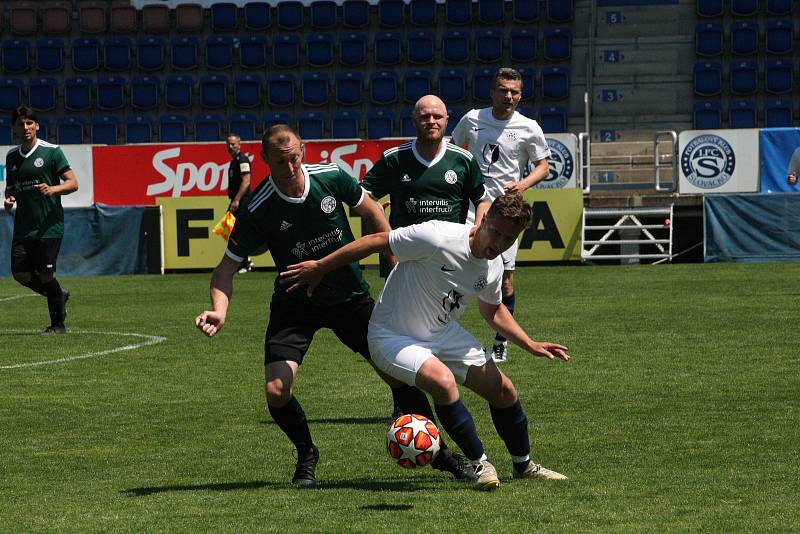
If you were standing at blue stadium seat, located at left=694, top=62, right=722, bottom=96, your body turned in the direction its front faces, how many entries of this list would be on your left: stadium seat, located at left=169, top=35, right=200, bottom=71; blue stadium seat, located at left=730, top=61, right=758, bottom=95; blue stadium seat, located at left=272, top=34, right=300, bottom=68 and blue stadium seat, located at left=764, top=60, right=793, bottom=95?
2

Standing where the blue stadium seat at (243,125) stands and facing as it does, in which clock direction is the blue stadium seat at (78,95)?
the blue stadium seat at (78,95) is roughly at 4 o'clock from the blue stadium seat at (243,125).

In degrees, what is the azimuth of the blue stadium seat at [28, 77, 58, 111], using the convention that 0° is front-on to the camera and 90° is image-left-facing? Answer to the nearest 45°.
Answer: approximately 0°

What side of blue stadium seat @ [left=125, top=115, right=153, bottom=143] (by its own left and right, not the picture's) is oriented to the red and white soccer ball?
front

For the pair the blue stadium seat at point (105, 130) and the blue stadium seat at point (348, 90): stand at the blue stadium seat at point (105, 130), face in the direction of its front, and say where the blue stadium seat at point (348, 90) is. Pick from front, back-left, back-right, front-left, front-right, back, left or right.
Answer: left

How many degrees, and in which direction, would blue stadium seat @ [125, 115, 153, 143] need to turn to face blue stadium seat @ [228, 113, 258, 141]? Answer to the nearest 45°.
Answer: approximately 90° to its left

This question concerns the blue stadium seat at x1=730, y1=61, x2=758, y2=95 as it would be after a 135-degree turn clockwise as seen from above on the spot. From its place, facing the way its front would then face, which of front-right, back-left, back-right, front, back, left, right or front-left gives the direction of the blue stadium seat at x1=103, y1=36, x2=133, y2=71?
front-left

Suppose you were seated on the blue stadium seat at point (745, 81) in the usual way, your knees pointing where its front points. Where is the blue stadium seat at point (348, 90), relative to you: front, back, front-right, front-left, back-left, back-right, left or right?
right

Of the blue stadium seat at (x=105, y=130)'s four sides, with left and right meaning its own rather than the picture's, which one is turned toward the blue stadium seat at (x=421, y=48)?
left

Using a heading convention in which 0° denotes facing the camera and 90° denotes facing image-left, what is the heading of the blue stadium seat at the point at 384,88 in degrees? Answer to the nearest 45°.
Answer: approximately 0°
